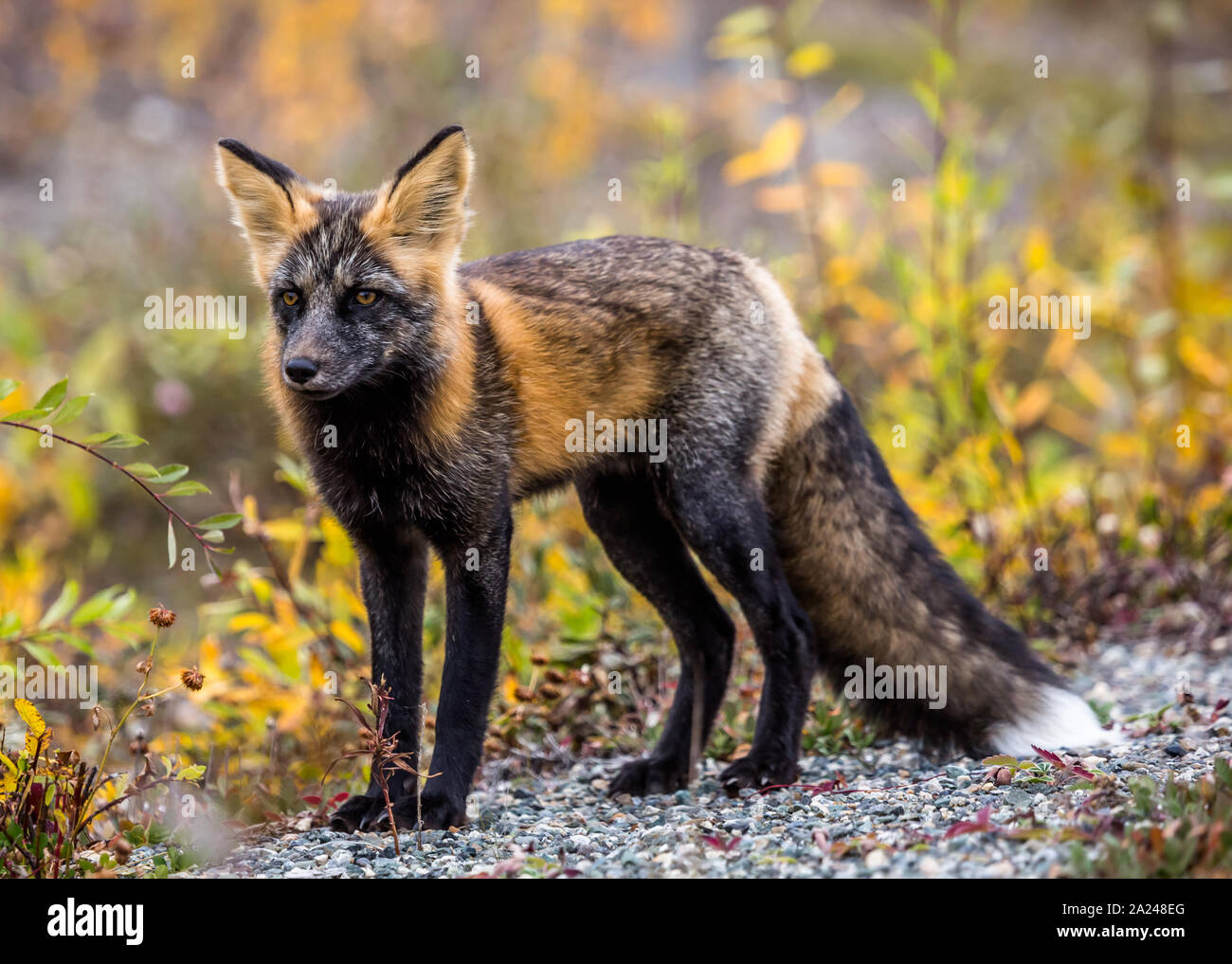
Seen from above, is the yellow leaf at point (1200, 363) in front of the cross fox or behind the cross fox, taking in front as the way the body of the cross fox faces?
behind

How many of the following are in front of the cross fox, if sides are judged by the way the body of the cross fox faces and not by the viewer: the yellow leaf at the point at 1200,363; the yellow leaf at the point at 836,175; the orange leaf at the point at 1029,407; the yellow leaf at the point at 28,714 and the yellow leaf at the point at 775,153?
1

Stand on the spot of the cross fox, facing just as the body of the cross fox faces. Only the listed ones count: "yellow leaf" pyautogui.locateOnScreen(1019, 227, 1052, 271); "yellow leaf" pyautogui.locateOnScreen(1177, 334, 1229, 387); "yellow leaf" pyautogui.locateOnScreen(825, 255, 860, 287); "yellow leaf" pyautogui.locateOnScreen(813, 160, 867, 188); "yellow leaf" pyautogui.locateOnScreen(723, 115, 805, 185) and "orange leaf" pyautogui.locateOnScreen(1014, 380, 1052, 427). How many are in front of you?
0

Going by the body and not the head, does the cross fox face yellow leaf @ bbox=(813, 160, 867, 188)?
no

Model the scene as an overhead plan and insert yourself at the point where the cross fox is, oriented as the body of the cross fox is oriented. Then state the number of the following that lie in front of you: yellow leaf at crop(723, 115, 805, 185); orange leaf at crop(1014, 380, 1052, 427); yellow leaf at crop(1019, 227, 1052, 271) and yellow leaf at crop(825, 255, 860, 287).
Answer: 0

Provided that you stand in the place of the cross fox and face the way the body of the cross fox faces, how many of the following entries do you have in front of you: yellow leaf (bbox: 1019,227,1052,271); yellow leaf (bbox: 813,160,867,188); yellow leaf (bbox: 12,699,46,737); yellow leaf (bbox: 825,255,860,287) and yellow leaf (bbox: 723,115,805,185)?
1

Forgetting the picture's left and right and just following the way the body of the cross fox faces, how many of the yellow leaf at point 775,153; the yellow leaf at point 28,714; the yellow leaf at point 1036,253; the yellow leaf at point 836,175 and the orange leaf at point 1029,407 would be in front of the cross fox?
1

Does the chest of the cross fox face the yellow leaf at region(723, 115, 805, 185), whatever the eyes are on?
no

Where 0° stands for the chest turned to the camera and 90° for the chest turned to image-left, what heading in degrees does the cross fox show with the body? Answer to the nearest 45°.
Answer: approximately 45°

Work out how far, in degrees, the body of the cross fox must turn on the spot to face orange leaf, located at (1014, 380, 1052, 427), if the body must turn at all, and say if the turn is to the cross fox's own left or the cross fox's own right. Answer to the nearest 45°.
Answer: approximately 180°

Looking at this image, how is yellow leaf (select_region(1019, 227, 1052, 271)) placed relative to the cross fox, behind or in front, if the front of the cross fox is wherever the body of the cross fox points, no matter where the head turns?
behind

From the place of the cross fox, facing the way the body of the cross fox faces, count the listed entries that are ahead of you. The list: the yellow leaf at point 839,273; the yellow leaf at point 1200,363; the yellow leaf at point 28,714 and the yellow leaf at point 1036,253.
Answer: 1

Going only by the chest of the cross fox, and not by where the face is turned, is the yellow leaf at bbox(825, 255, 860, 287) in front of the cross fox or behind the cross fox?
behind
